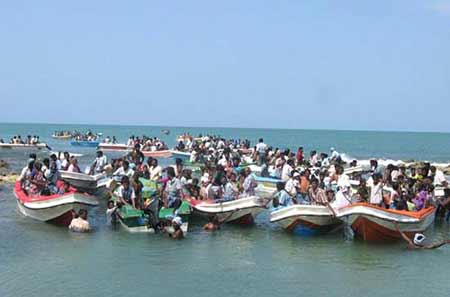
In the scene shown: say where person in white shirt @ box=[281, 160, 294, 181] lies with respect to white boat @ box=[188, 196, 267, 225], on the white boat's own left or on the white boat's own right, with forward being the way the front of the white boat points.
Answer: on the white boat's own left

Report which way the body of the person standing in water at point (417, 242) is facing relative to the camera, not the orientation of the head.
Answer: away from the camera

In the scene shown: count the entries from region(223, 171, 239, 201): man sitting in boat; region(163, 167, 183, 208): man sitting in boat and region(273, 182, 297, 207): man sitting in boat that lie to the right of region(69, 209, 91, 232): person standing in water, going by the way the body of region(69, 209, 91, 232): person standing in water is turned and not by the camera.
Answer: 3

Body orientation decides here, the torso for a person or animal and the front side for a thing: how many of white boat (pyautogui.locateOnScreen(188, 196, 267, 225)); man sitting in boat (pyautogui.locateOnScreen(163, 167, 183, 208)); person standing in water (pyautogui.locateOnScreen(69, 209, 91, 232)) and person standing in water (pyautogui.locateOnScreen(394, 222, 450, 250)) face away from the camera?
2

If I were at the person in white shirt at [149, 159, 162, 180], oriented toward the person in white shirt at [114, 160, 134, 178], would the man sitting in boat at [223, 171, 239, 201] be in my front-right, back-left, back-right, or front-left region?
back-left

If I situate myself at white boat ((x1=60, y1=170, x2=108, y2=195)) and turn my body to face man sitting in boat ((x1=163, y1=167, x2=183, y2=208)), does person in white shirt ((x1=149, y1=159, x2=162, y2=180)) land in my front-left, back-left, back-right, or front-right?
front-left

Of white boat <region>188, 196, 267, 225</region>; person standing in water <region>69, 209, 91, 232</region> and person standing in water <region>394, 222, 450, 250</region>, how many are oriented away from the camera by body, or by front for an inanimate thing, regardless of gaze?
2

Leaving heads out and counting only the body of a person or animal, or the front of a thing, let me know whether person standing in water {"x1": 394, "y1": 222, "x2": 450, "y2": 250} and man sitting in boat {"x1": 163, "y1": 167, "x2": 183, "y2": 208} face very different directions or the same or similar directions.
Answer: very different directions

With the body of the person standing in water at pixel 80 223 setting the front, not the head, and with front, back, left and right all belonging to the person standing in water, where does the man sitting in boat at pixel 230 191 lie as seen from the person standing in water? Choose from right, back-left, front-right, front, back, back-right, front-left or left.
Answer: right

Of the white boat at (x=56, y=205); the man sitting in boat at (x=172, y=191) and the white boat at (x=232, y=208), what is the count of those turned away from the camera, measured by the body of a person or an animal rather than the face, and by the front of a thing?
0

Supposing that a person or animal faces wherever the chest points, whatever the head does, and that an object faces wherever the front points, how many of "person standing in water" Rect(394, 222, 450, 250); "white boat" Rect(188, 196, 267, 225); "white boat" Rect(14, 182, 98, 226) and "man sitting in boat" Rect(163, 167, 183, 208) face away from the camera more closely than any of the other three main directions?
1

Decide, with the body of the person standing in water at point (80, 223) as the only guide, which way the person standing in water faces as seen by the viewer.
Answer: away from the camera

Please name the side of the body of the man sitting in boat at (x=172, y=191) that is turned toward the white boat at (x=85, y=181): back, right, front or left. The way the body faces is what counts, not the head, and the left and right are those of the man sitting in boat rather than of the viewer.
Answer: right
